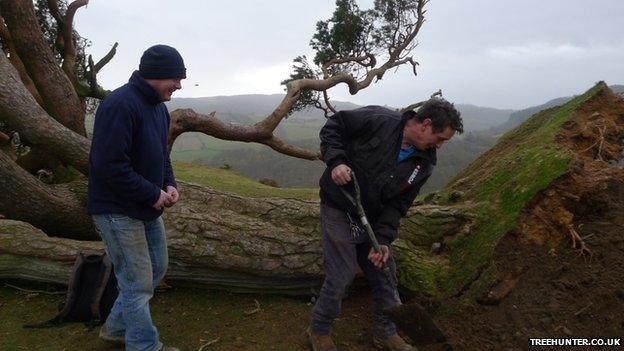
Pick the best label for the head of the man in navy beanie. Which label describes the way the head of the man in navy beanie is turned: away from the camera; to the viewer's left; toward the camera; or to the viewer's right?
to the viewer's right

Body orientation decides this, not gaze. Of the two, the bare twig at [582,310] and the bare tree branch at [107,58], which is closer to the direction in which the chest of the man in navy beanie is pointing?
the bare twig

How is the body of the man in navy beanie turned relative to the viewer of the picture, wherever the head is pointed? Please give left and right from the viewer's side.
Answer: facing to the right of the viewer
